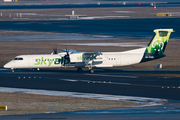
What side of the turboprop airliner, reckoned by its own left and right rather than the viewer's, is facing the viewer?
left
